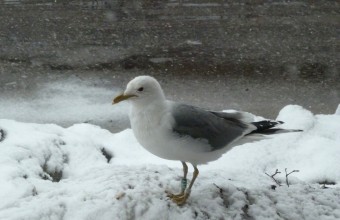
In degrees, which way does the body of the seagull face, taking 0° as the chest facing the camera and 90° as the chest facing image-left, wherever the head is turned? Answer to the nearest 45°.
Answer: approximately 90°
